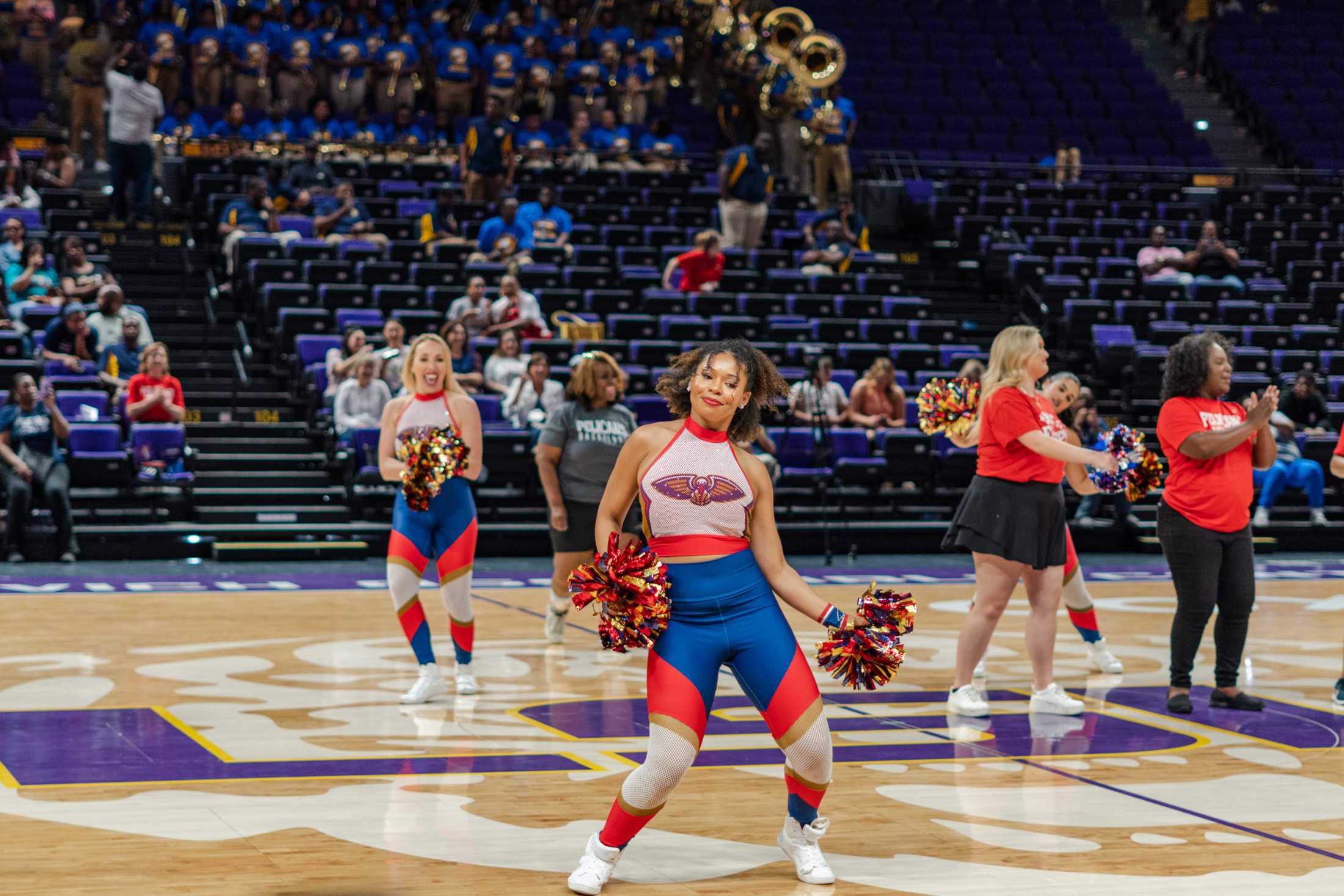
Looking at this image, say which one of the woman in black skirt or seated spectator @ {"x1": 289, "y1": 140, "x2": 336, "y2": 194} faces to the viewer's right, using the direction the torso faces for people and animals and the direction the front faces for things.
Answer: the woman in black skirt

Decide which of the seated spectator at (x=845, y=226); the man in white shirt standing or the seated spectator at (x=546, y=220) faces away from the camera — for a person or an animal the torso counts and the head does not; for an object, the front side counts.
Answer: the man in white shirt standing

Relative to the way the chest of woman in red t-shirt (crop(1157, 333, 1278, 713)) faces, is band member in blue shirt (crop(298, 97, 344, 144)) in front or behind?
behind

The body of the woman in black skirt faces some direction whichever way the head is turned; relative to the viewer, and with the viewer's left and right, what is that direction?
facing to the right of the viewer

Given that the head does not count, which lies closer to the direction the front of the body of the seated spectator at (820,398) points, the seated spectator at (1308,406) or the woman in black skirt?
the woman in black skirt

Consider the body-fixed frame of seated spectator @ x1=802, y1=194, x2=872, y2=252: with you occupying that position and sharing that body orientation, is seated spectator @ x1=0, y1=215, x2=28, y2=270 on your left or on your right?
on your right

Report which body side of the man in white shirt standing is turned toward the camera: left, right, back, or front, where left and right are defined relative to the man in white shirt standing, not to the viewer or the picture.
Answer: back

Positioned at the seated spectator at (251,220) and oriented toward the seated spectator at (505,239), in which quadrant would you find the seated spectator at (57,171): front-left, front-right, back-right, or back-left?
back-left

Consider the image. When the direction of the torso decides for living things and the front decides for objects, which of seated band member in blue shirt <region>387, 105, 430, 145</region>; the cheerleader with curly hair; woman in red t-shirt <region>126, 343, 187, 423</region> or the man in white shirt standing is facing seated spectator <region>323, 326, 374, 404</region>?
seated band member in blue shirt <region>387, 105, 430, 145</region>

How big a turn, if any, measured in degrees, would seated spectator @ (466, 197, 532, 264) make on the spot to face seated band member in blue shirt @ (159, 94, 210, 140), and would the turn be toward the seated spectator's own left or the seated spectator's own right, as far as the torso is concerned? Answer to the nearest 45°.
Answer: approximately 135° to the seated spectator's own right

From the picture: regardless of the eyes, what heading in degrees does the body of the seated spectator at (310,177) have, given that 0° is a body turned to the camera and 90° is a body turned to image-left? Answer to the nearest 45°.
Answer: approximately 0°
